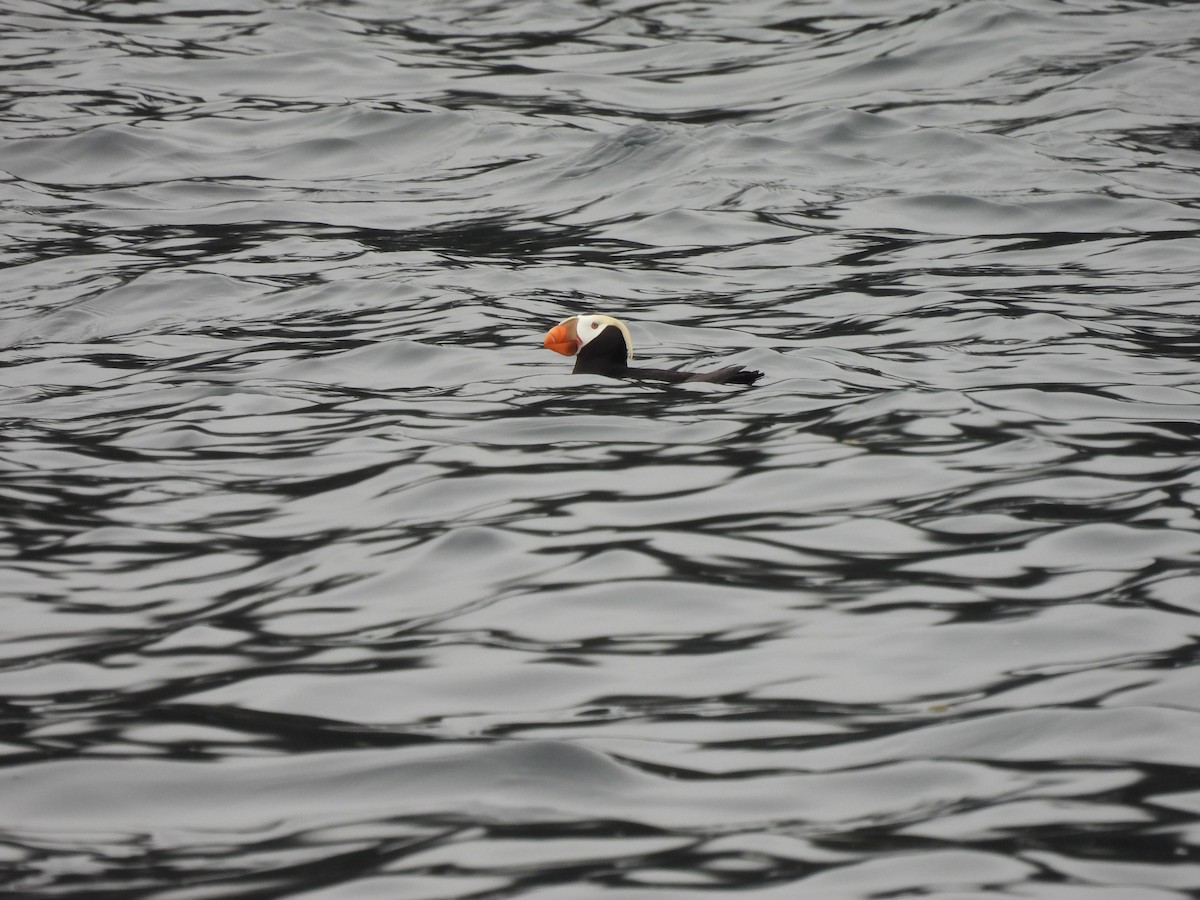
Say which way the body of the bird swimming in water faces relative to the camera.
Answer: to the viewer's left
